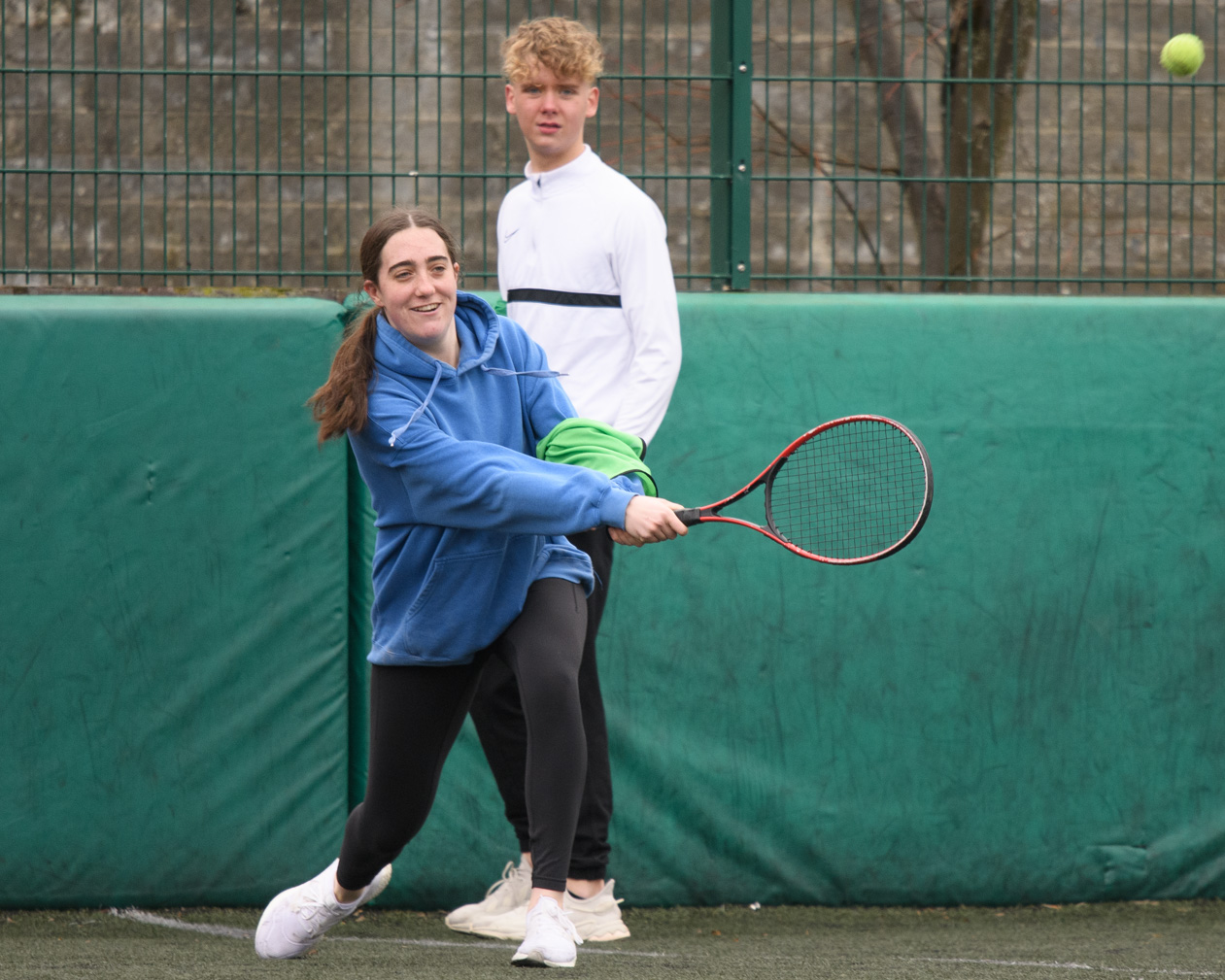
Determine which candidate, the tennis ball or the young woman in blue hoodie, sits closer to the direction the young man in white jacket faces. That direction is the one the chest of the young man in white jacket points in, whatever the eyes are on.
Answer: the young woman in blue hoodie

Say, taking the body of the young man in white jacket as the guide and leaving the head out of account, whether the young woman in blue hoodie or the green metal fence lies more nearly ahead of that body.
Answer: the young woman in blue hoodie

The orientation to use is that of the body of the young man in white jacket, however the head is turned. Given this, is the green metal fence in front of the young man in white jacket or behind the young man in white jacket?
behind

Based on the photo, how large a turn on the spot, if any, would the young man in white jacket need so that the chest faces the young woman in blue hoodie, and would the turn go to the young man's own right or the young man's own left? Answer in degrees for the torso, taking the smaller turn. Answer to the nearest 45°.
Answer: approximately 45° to the young man's own left
